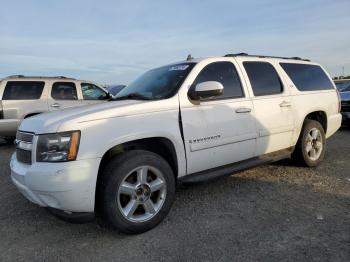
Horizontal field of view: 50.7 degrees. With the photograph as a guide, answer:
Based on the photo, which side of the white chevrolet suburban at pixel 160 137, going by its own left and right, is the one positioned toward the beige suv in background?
right

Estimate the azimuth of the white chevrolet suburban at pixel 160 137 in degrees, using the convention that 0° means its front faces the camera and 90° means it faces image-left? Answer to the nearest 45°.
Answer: approximately 45°
